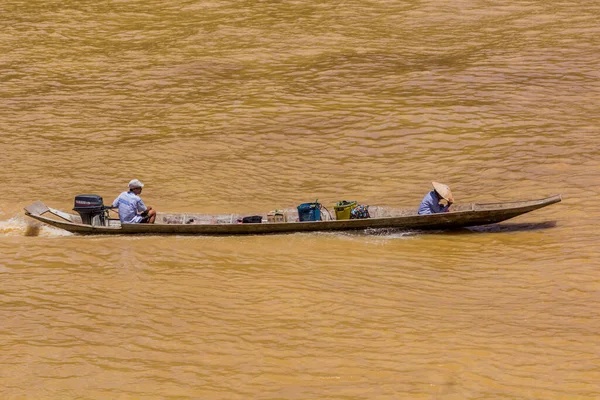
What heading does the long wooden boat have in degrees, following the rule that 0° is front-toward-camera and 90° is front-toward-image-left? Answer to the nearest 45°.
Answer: approximately 270°
